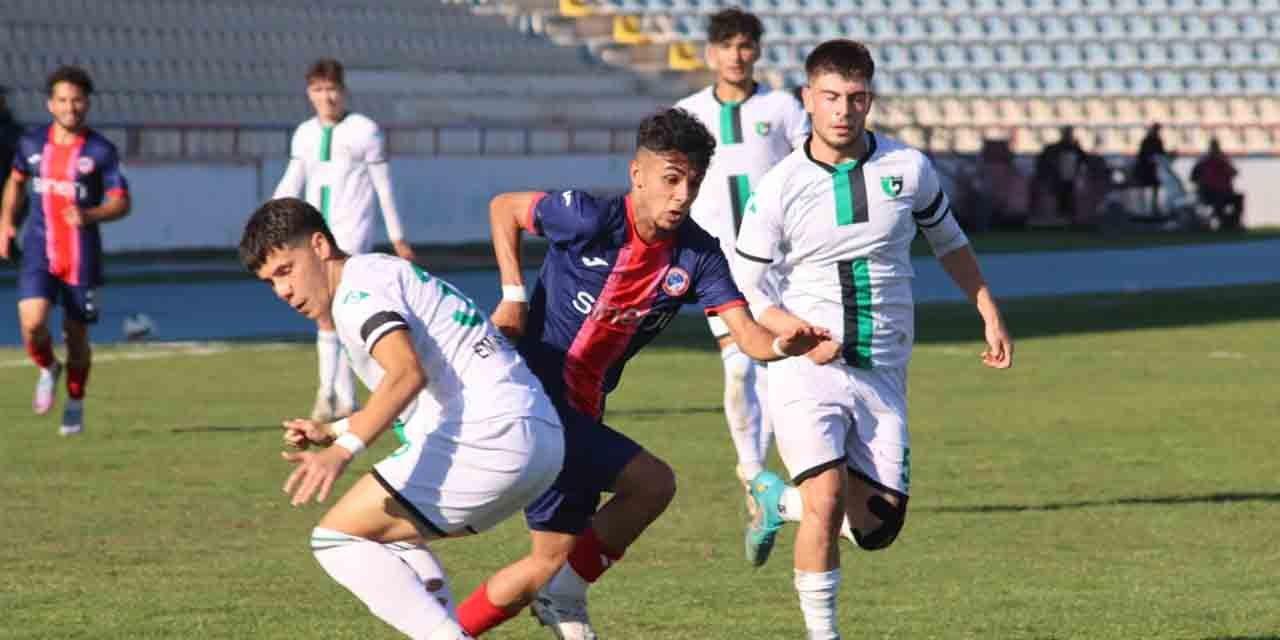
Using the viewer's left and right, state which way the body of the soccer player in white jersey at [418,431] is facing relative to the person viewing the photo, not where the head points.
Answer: facing to the left of the viewer

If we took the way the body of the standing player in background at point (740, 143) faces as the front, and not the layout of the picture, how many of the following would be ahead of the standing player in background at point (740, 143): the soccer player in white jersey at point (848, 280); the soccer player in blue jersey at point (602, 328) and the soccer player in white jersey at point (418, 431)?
3

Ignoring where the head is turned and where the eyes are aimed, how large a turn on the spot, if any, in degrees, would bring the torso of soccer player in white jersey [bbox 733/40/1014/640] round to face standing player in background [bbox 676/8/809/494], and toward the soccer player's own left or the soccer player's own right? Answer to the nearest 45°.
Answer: approximately 180°

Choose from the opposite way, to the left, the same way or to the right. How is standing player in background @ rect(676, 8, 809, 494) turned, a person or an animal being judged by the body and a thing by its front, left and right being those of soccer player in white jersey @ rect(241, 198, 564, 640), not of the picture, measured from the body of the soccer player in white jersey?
to the left

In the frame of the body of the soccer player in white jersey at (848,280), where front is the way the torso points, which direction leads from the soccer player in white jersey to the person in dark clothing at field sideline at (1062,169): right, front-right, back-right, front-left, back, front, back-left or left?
back

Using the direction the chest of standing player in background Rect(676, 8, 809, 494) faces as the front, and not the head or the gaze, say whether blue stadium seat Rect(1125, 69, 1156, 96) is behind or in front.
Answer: behind

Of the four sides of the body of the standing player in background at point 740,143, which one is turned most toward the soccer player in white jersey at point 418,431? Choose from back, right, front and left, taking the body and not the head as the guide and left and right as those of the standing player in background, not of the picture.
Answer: front

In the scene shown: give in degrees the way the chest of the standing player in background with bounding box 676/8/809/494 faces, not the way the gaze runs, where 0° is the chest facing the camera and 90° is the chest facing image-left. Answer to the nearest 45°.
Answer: approximately 0°

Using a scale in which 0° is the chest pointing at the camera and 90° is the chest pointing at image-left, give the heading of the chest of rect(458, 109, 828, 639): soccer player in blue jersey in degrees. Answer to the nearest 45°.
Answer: approximately 315°

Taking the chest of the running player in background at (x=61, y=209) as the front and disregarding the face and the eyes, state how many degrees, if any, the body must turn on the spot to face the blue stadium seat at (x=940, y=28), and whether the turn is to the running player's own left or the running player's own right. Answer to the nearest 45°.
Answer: approximately 135° to the running player's own left

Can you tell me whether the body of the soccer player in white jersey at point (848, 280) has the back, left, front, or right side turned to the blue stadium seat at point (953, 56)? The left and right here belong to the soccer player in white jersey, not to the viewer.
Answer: back

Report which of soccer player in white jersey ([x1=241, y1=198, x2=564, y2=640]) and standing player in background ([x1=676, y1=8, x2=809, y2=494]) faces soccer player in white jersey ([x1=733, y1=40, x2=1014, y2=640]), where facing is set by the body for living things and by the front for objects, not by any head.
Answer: the standing player in background

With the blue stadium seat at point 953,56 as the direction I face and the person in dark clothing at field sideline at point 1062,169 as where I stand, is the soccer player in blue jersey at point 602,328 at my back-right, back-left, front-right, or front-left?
back-left

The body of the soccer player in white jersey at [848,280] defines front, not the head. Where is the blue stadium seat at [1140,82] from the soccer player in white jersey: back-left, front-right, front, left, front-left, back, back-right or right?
back

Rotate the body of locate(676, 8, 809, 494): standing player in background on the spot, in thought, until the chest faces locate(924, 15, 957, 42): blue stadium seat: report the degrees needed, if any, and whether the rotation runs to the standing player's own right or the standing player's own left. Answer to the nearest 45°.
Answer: approximately 180°

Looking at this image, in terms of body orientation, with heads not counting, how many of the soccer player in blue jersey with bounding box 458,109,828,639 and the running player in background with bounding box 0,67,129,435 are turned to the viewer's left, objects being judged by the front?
0
